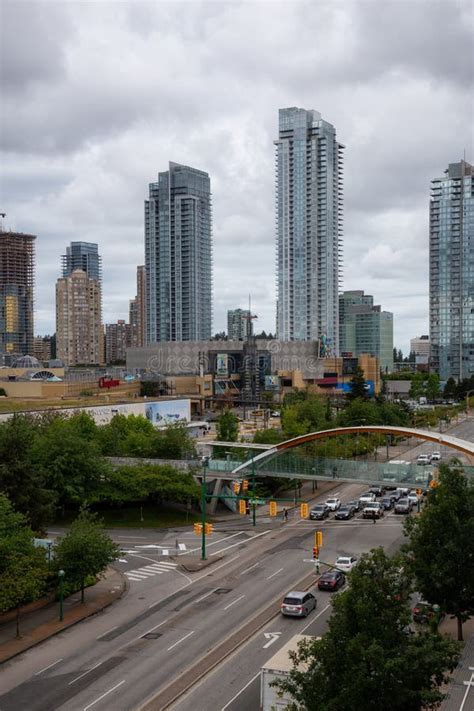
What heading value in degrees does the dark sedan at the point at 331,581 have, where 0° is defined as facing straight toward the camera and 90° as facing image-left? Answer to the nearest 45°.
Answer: approximately 225°

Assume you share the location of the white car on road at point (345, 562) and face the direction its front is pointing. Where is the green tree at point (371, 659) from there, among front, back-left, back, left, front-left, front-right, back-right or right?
back-right

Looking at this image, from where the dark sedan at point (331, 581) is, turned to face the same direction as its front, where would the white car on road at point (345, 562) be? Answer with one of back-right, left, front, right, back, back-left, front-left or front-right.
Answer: front-left

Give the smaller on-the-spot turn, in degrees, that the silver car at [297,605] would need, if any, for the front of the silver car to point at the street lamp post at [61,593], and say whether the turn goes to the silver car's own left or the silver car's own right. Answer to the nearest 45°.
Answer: approximately 135° to the silver car's own left

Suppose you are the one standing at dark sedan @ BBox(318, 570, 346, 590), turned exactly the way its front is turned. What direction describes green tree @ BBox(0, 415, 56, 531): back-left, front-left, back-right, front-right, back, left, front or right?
back-left

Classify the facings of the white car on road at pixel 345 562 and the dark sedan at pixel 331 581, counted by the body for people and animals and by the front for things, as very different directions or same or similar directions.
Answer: same or similar directions

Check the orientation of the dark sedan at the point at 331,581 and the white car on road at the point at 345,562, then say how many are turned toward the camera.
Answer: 0

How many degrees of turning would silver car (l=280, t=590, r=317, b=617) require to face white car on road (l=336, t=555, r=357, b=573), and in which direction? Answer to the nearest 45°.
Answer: approximately 45° to its left

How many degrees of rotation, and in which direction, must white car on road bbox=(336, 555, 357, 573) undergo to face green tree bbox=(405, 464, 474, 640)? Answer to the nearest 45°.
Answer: approximately 135° to its right

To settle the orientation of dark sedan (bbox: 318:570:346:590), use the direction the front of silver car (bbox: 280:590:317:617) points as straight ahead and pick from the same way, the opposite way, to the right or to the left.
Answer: the same way

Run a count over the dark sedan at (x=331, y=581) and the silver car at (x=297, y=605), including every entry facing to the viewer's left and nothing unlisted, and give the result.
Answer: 0

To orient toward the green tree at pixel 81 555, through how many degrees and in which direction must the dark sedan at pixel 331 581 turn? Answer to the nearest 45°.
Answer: approximately 135° to its left

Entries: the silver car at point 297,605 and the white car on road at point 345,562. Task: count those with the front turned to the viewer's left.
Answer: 0

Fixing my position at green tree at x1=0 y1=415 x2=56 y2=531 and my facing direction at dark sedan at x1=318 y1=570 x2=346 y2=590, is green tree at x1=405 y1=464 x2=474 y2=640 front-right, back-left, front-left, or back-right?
front-right

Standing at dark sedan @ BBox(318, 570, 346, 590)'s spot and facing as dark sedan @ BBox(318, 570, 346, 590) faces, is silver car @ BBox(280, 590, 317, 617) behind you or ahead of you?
behind

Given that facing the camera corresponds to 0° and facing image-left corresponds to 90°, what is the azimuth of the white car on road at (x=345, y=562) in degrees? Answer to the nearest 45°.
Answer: approximately 225°

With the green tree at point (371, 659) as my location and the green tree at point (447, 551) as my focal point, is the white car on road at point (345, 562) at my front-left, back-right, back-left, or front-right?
front-left

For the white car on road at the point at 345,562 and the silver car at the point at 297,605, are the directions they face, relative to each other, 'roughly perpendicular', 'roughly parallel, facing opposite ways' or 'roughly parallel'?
roughly parallel

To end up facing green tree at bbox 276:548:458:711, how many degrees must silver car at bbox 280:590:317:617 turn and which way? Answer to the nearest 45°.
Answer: approximately 135° to its right

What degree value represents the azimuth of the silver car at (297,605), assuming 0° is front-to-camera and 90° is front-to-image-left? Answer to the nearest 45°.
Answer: approximately 225°

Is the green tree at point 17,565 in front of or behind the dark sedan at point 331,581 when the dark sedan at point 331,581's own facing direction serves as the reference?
behind
